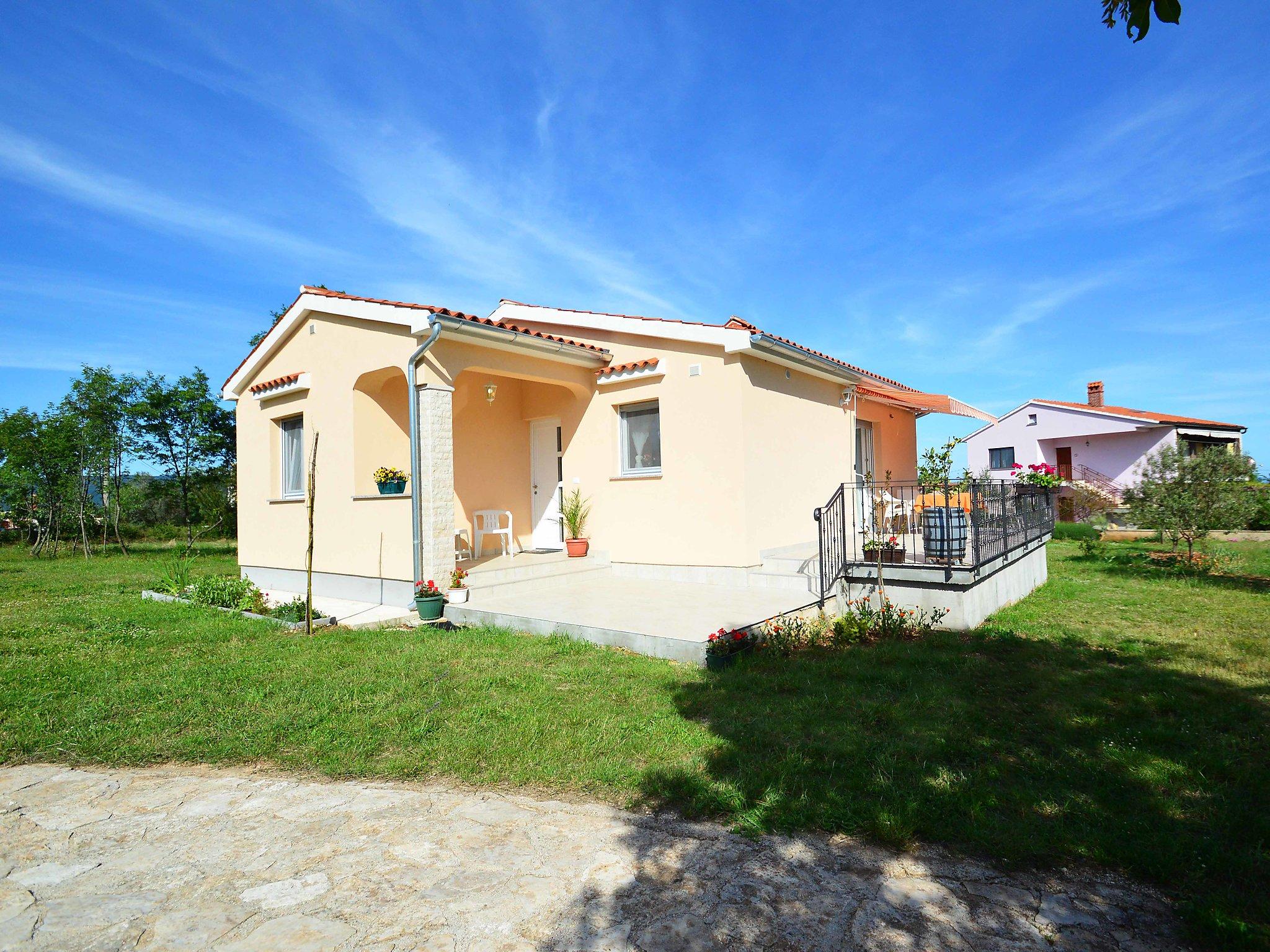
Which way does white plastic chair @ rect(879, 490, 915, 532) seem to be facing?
to the viewer's right

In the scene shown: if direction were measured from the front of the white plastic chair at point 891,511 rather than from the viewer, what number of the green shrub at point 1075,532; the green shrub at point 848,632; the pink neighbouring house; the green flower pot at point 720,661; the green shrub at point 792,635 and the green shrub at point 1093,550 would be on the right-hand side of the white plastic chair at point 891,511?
3

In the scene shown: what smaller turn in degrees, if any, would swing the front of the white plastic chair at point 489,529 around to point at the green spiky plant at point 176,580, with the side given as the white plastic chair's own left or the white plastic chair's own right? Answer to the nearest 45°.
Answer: approximately 90° to the white plastic chair's own right

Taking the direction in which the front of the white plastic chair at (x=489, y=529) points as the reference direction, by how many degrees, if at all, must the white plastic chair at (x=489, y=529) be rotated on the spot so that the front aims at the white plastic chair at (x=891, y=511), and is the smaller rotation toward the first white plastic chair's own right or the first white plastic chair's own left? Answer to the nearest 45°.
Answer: approximately 90° to the first white plastic chair's own left

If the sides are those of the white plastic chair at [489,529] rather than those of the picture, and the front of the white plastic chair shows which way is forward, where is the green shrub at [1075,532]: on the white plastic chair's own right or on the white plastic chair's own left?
on the white plastic chair's own left

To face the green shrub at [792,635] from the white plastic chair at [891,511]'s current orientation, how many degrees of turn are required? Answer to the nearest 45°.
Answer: approximately 90° to its right

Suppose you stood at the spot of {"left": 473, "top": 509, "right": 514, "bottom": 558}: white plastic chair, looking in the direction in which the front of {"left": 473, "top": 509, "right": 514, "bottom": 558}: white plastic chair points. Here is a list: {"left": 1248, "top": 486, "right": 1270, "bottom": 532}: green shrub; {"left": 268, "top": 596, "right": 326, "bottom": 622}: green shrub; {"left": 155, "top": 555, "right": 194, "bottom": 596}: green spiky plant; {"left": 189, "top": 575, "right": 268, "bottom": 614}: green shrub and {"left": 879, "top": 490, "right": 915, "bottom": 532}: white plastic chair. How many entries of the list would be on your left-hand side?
2

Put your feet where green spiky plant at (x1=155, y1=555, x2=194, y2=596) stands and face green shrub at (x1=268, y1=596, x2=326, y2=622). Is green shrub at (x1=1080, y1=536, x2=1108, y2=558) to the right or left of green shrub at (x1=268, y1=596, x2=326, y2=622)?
left

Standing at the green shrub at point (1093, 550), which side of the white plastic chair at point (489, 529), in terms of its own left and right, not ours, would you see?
left

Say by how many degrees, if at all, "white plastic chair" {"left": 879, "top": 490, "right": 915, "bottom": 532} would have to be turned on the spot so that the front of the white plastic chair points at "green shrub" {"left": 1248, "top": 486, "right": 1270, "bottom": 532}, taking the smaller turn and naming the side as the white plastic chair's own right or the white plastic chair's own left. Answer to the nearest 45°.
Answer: approximately 45° to the white plastic chair's own left
